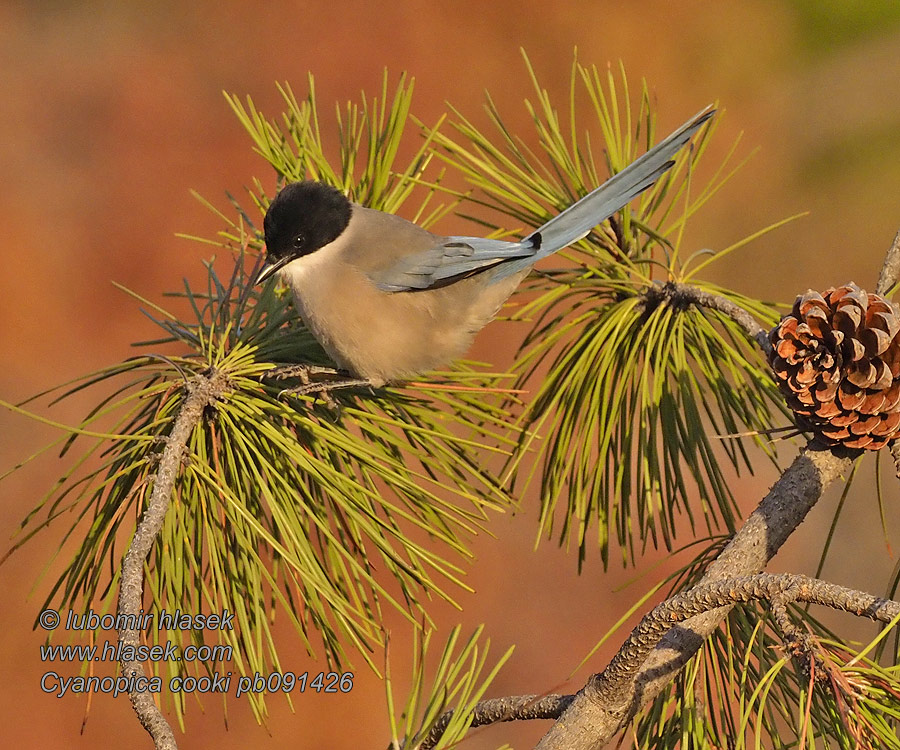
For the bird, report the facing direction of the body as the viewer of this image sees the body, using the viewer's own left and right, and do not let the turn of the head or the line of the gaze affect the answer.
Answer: facing to the left of the viewer

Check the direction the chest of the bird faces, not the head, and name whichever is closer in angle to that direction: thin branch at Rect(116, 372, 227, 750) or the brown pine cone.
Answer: the thin branch

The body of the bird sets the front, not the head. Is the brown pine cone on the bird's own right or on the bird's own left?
on the bird's own left

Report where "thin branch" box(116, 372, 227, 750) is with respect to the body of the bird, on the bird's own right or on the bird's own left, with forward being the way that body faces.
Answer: on the bird's own left
